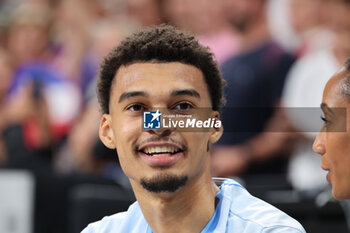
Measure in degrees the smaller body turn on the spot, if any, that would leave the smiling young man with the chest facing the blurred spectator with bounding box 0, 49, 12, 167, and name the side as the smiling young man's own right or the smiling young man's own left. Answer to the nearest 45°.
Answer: approximately 135° to the smiling young man's own right

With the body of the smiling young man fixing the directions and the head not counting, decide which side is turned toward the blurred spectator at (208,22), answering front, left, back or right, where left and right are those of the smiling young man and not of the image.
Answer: back

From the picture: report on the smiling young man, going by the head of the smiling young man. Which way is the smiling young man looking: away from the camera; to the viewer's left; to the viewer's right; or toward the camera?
toward the camera

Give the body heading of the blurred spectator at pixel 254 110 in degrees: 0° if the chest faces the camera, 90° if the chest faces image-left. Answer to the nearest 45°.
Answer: approximately 45°

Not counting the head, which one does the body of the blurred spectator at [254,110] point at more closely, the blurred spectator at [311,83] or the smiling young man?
the smiling young man

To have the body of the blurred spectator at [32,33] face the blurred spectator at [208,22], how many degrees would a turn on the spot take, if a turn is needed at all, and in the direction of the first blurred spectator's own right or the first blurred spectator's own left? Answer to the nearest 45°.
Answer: approximately 45° to the first blurred spectator's own left

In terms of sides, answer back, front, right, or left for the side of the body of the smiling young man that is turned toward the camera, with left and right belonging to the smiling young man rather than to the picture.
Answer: front

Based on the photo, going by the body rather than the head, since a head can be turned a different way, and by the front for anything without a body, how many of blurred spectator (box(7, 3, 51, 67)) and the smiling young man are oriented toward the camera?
2

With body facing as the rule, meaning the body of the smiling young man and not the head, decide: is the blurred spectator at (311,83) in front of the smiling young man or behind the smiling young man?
behind

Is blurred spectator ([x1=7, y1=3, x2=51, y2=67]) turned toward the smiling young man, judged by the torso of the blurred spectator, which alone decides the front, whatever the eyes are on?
yes

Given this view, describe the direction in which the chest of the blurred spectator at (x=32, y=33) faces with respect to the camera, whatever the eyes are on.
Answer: toward the camera
